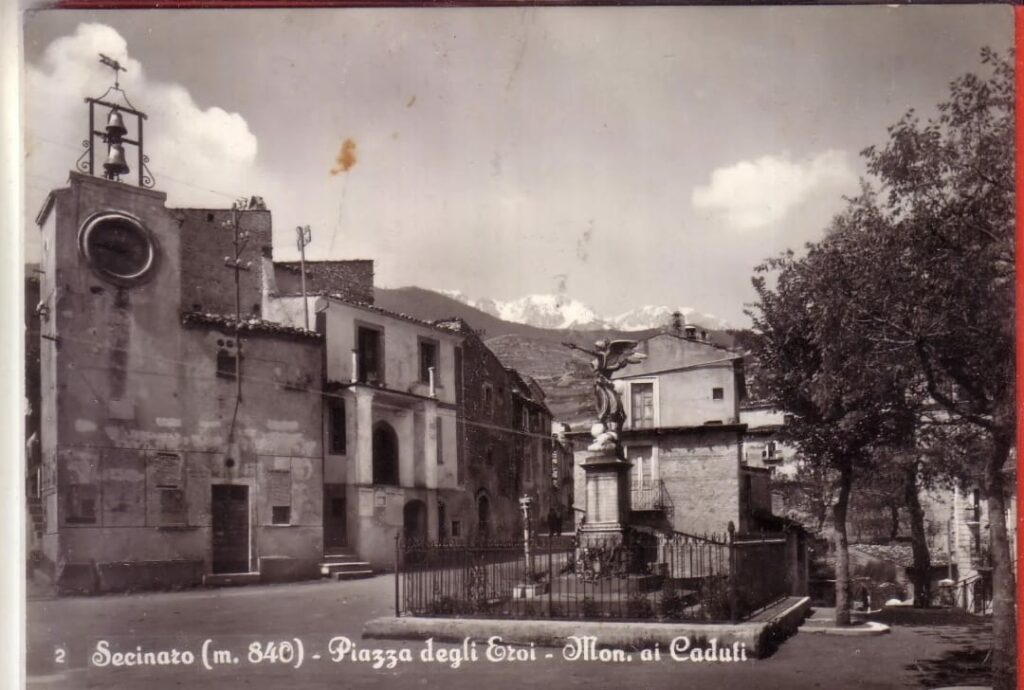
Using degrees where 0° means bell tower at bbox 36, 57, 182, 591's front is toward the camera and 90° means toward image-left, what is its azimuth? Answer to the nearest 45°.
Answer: approximately 0°

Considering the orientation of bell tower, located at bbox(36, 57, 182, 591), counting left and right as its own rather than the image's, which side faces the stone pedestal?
left

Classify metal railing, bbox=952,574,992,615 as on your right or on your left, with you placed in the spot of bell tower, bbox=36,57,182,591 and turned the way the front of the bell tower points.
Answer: on your left

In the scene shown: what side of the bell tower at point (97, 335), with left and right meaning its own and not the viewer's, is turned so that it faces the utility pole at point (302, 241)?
left
